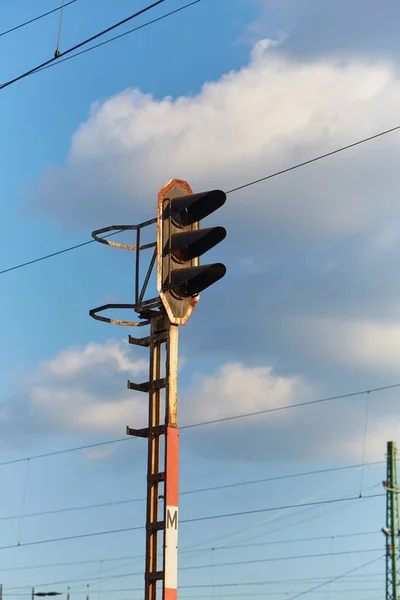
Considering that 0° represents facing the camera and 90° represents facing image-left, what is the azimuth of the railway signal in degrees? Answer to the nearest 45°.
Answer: approximately 315°
